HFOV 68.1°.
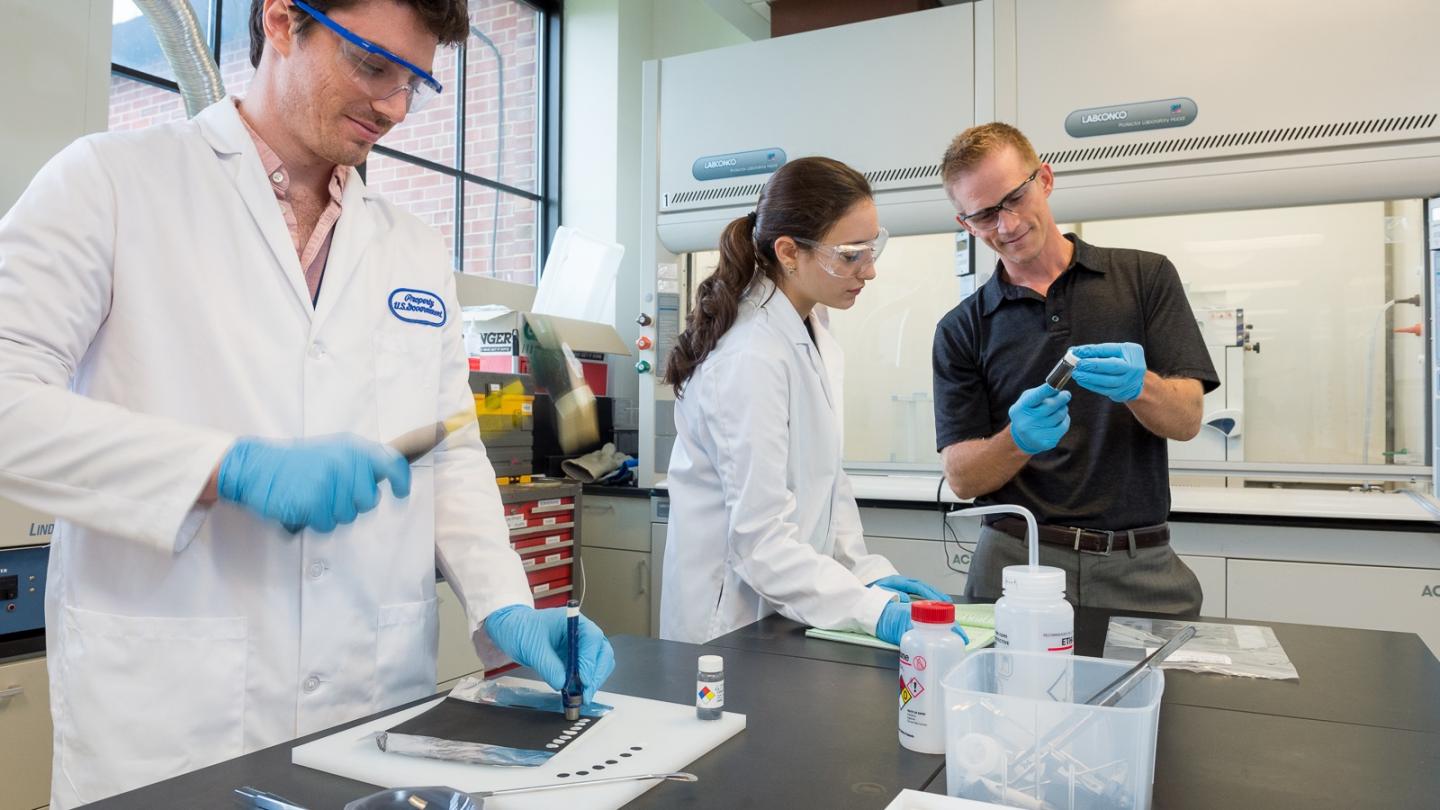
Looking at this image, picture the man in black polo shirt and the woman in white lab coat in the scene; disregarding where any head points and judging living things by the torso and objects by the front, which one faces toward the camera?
the man in black polo shirt

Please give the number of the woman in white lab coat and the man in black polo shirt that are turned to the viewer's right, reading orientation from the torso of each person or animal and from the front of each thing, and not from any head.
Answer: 1

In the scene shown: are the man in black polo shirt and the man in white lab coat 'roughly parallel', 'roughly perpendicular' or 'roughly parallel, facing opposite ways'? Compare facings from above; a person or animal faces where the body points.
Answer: roughly perpendicular

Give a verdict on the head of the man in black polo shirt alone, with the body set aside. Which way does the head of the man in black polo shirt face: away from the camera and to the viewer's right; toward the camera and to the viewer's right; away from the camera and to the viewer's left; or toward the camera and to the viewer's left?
toward the camera and to the viewer's left

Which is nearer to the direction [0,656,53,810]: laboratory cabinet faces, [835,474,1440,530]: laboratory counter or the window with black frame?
the laboratory counter

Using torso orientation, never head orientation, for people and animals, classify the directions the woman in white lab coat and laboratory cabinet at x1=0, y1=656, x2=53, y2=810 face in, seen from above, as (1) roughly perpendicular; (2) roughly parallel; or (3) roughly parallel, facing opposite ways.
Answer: roughly parallel

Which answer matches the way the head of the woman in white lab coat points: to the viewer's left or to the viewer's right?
to the viewer's right

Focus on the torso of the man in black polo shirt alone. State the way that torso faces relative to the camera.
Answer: toward the camera

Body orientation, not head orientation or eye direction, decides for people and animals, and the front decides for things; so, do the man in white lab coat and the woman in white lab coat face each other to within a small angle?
no

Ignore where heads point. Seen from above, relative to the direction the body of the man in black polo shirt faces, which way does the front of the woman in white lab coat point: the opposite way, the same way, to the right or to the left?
to the left

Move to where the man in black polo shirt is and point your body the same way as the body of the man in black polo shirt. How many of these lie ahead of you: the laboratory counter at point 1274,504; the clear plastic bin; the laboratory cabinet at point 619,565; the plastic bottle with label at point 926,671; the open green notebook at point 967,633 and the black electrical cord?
3

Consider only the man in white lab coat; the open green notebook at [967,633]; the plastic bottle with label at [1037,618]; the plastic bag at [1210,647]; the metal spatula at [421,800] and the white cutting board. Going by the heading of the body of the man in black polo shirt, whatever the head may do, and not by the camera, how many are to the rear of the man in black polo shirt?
0

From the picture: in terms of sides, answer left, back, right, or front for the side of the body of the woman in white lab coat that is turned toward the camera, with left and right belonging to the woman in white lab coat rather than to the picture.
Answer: right

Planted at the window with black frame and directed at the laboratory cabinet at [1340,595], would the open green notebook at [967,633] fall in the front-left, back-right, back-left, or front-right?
front-right

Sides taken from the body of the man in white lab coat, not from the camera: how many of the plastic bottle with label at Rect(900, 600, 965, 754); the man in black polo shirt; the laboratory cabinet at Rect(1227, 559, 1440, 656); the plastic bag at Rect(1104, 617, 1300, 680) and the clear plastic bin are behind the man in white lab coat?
0

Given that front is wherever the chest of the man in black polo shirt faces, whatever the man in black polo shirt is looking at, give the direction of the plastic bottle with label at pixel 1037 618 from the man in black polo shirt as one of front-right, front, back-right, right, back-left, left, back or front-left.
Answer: front
